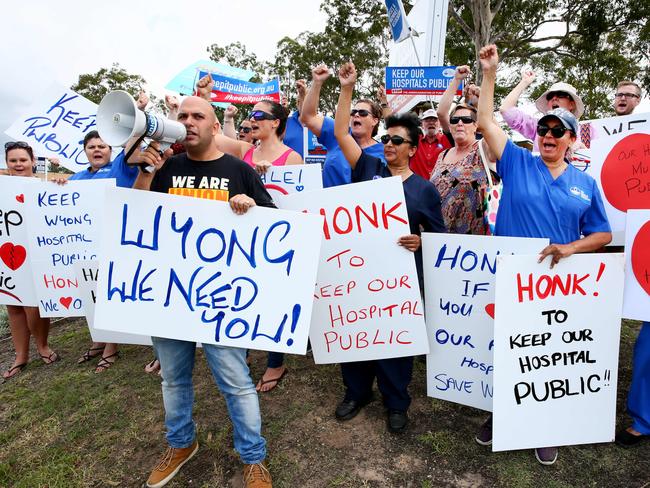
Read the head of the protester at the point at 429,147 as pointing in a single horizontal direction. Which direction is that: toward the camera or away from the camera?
toward the camera

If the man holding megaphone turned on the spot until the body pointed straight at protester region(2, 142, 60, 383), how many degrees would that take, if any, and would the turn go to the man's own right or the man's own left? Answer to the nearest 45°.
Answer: approximately 135° to the man's own right

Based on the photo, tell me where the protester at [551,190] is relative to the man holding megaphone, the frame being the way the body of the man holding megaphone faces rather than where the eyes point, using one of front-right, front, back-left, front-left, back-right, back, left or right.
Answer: left

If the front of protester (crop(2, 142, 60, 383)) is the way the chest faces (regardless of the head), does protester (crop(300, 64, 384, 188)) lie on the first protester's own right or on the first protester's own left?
on the first protester's own left

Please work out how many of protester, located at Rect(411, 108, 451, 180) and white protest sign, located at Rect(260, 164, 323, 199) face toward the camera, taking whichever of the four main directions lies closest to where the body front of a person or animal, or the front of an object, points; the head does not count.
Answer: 2

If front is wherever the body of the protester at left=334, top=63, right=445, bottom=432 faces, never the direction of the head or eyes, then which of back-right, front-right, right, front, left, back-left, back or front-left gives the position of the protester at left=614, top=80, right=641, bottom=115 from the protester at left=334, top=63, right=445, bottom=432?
back

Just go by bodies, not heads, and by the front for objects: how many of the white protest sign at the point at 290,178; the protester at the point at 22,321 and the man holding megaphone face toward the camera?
3

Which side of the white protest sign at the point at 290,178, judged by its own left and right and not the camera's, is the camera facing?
front

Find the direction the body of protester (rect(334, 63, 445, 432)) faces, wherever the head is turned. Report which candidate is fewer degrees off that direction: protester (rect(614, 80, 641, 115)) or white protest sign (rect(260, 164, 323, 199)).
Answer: the white protest sign

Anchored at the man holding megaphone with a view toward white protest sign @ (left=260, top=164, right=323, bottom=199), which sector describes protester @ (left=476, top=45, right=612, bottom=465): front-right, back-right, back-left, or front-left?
front-right

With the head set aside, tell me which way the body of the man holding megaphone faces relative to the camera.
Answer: toward the camera

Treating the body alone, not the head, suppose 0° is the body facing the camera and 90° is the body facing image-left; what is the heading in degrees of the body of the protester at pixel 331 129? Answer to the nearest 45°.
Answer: approximately 45°

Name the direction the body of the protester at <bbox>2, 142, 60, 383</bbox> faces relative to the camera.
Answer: toward the camera

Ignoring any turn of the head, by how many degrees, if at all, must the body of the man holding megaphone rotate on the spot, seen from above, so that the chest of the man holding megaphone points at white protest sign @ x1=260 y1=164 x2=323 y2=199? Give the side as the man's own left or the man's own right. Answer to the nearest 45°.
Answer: approximately 135° to the man's own left

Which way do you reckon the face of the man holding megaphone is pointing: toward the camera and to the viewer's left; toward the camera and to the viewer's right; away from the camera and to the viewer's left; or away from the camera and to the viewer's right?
toward the camera and to the viewer's left

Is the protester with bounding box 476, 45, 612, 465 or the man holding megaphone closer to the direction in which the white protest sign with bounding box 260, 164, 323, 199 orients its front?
the man holding megaphone

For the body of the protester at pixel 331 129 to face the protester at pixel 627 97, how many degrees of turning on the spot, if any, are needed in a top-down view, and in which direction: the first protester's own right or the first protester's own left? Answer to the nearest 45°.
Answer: approximately 135° to the first protester's own left

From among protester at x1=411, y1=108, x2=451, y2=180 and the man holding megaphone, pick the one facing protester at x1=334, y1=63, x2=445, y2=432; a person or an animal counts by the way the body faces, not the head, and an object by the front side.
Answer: protester at x1=411, y1=108, x2=451, y2=180
